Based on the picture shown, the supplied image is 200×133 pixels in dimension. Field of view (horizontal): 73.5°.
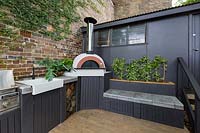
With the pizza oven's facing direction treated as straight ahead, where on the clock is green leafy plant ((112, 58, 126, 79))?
The green leafy plant is roughly at 8 o'clock from the pizza oven.

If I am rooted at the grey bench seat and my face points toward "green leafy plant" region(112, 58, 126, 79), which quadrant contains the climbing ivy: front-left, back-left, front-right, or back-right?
front-left

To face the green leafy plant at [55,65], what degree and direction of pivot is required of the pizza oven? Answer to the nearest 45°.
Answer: approximately 90° to its right

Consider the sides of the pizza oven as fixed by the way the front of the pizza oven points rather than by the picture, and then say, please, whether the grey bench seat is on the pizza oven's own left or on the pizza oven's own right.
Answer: on the pizza oven's own left

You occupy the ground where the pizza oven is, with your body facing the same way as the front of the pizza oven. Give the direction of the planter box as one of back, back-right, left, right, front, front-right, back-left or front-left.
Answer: left

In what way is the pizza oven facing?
toward the camera

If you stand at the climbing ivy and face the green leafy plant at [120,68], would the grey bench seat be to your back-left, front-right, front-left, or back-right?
front-right

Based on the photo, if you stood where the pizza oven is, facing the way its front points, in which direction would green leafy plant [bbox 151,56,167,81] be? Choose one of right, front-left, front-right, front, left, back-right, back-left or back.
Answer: left
